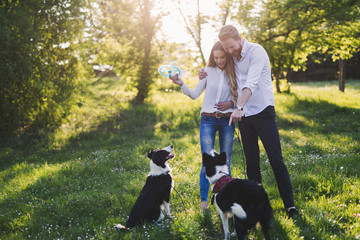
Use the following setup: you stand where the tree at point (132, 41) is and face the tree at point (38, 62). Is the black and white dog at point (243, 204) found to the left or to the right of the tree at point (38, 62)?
left

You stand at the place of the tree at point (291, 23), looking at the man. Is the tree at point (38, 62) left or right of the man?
right

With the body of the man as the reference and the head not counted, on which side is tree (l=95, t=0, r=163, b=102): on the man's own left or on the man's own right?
on the man's own right

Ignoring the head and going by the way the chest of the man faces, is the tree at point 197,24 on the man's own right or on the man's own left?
on the man's own right

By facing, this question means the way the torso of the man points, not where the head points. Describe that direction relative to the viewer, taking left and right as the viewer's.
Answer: facing the viewer and to the left of the viewer

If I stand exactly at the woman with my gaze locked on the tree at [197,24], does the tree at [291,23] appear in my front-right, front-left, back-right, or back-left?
front-right

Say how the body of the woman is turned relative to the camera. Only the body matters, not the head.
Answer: toward the camera

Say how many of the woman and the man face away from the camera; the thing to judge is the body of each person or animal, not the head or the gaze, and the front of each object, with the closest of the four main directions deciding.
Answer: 0

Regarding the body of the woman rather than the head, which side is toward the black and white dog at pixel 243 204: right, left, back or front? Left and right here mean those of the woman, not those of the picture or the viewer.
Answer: front

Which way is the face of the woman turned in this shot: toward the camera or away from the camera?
toward the camera

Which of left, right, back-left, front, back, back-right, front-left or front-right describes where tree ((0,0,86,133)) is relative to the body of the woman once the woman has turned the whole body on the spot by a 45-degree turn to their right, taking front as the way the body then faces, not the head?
right

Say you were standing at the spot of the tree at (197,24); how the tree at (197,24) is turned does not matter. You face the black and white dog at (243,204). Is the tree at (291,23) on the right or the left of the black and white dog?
left

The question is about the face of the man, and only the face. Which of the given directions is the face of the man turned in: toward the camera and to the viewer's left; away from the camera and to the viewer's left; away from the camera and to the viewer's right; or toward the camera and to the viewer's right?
toward the camera and to the viewer's left
